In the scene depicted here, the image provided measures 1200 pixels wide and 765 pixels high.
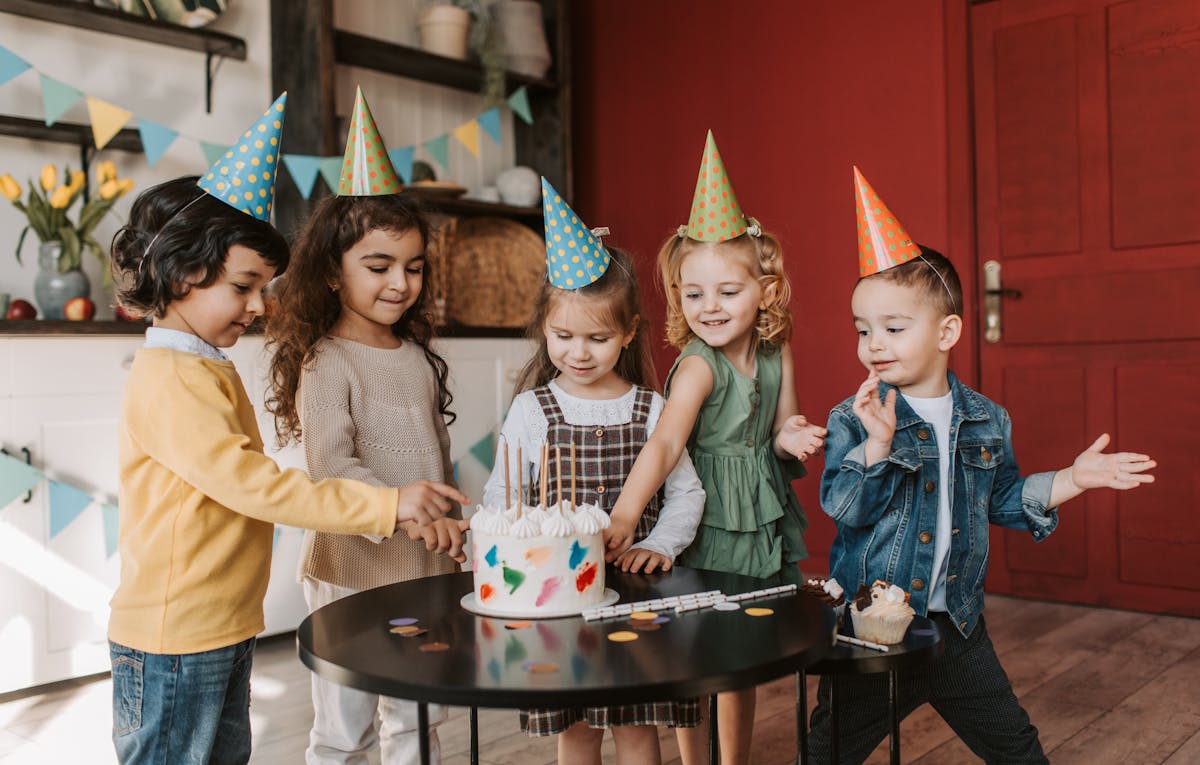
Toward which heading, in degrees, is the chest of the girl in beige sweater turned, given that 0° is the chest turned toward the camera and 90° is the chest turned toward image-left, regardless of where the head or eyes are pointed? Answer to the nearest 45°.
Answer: approximately 315°

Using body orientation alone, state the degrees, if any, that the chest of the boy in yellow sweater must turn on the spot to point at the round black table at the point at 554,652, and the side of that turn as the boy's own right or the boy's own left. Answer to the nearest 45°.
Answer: approximately 45° to the boy's own right

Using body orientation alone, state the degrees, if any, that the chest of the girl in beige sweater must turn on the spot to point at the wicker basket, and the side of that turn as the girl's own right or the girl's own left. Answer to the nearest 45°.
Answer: approximately 135° to the girl's own left

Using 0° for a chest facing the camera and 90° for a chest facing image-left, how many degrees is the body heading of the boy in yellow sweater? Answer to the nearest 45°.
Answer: approximately 270°

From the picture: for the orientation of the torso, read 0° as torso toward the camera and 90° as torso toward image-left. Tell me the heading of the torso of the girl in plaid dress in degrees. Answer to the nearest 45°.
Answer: approximately 0°

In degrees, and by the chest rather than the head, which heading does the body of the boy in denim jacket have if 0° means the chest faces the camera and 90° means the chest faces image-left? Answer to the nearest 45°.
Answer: approximately 45°

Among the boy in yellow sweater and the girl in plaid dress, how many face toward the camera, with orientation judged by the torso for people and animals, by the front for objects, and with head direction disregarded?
1

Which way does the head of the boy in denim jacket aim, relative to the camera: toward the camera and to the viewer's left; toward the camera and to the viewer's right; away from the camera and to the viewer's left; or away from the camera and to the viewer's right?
toward the camera and to the viewer's left

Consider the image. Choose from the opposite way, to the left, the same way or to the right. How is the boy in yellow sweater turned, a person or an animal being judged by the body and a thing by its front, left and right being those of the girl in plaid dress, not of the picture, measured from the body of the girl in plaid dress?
to the left

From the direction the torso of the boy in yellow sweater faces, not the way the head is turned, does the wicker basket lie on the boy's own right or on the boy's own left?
on the boy's own left

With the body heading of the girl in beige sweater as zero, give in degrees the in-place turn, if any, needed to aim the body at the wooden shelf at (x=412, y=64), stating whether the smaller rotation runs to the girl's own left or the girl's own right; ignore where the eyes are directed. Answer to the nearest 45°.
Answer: approximately 135° to the girl's own left

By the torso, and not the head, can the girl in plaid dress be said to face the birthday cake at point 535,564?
yes
